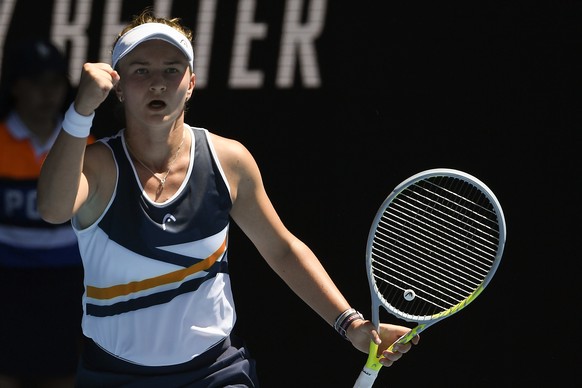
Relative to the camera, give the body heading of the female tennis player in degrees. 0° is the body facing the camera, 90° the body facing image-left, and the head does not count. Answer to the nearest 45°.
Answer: approximately 0°
